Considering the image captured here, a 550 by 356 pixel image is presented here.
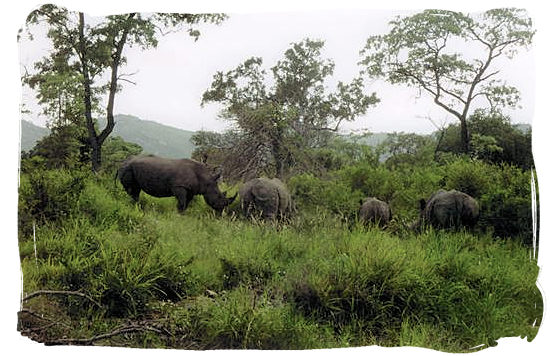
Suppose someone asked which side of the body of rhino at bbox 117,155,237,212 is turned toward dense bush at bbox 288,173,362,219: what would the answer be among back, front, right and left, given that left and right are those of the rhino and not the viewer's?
front

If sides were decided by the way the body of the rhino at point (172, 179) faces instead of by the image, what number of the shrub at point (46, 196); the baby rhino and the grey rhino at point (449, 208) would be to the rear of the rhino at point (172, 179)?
1

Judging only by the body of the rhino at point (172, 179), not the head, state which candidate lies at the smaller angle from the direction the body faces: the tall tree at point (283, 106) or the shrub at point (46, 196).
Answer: the tall tree

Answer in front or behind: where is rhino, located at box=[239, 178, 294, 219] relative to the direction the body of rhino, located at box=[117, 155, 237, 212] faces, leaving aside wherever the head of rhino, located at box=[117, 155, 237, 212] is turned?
in front

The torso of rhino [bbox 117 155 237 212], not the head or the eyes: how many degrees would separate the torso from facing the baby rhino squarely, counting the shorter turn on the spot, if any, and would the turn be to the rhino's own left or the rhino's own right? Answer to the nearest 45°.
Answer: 0° — it already faces it

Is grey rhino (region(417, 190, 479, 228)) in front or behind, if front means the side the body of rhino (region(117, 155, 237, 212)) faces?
in front

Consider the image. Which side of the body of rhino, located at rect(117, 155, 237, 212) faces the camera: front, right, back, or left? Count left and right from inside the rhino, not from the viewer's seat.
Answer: right

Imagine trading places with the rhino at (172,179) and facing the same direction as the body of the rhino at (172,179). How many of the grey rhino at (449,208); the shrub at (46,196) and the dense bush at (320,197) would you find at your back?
1

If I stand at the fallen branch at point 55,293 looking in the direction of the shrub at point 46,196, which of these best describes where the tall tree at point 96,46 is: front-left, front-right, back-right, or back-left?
front-right
